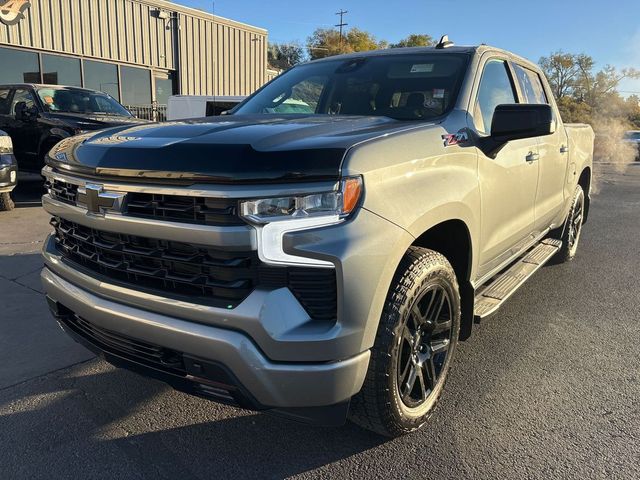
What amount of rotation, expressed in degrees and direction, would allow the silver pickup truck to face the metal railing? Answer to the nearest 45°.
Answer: approximately 135° to its right

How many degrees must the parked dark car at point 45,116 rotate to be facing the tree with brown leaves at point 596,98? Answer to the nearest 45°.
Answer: approximately 90° to its left

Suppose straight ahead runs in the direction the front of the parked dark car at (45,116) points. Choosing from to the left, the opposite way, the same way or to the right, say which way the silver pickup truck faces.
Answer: to the right

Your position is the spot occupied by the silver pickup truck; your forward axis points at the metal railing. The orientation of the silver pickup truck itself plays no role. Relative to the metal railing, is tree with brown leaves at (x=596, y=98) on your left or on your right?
right

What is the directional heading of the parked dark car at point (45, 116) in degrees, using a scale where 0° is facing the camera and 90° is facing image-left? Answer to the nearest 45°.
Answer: approximately 315°

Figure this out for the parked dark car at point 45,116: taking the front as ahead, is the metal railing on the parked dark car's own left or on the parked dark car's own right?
on the parked dark car's own left

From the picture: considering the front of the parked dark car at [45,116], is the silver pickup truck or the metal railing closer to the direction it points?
the silver pickup truck

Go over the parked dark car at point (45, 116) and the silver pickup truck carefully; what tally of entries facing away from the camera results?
0

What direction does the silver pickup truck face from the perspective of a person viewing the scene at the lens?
facing the viewer and to the left of the viewer
